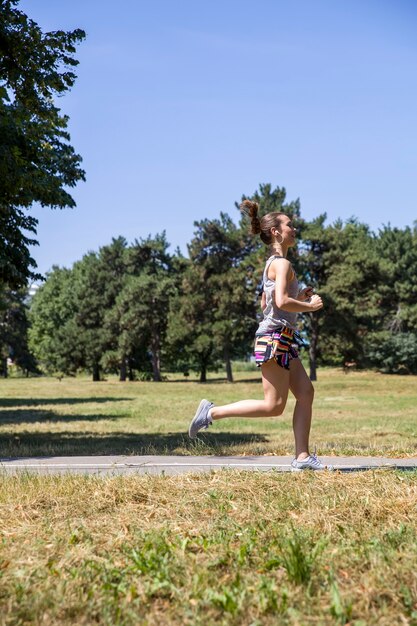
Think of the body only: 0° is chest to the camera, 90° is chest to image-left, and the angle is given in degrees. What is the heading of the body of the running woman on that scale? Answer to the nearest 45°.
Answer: approximately 270°

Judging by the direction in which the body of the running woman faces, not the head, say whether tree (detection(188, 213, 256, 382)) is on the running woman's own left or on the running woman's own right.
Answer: on the running woman's own left

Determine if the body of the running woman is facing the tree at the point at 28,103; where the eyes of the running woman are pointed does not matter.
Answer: no

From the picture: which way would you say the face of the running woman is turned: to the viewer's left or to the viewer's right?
to the viewer's right

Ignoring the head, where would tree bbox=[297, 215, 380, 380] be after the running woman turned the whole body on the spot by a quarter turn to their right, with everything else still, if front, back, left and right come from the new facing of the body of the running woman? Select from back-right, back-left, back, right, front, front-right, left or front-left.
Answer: back

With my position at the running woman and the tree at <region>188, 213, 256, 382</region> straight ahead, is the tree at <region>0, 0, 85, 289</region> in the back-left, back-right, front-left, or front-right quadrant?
front-left
